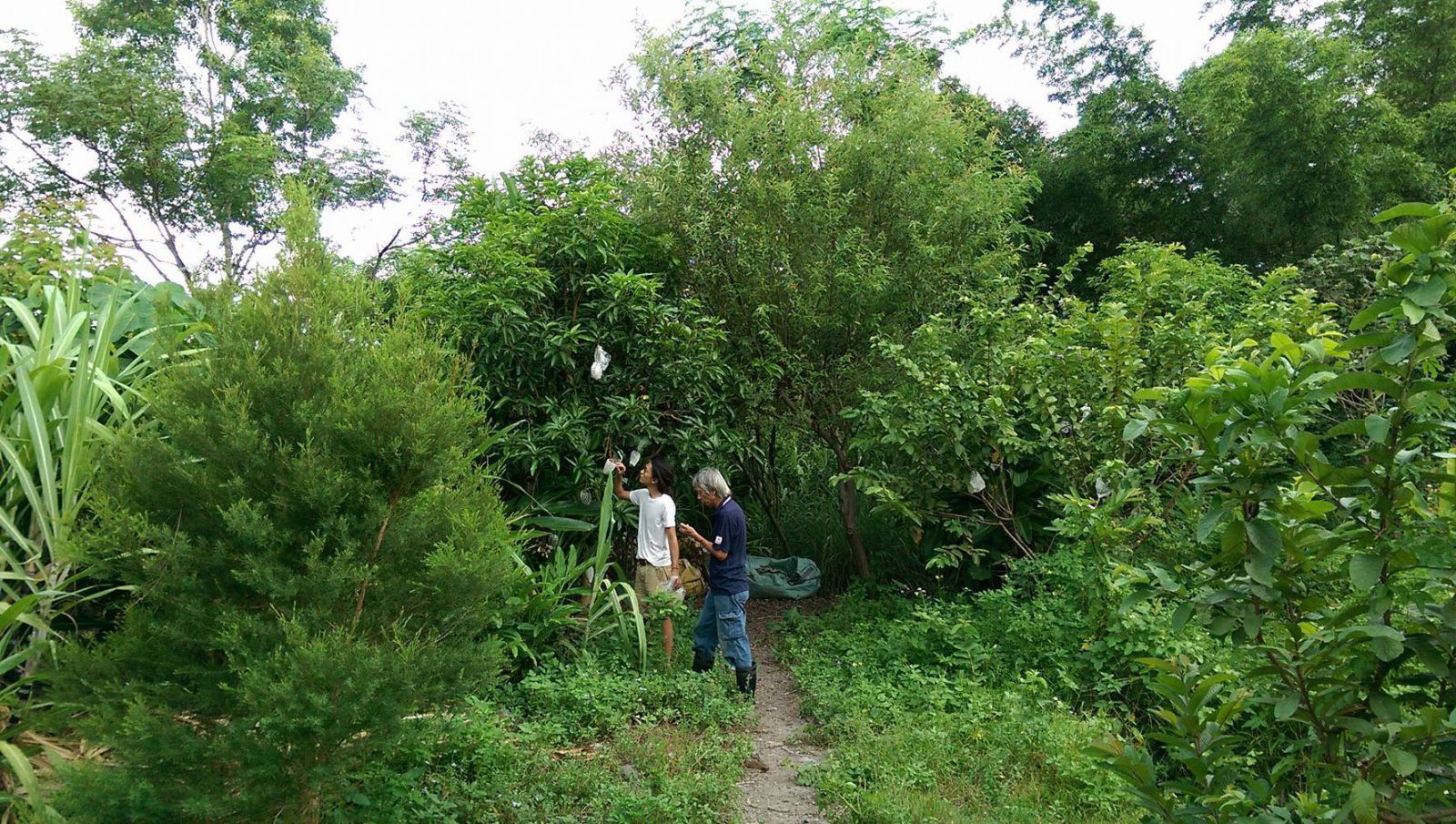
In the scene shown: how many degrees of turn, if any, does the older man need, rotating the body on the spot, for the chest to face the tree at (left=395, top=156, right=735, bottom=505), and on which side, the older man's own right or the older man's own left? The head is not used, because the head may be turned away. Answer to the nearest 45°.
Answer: approximately 45° to the older man's own right

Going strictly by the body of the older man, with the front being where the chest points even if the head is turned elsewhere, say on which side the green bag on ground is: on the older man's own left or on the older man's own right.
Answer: on the older man's own right

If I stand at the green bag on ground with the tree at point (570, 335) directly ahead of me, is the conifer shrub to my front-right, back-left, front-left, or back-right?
front-left

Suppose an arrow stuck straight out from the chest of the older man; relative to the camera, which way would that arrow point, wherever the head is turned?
to the viewer's left

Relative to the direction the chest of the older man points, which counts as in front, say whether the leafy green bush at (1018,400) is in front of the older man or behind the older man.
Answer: behind

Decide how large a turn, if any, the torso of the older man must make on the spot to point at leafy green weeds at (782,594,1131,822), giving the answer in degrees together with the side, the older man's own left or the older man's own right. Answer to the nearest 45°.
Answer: approximately 135° to the older man's own left

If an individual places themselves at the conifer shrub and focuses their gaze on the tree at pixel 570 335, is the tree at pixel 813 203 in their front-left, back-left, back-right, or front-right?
front-right

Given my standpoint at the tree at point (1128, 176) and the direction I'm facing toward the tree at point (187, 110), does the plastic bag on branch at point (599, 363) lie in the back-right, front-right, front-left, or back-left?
front-left

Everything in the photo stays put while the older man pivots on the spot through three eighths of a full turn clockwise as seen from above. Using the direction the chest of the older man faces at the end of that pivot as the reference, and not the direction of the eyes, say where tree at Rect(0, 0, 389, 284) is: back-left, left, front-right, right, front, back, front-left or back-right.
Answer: left

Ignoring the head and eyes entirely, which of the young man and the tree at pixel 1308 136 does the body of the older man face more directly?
the young man
